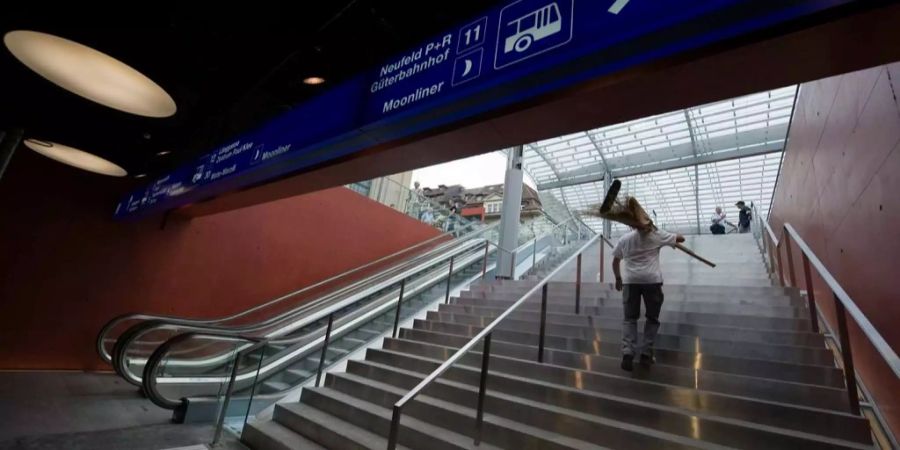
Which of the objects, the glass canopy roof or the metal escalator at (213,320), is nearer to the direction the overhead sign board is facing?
the metal escalator

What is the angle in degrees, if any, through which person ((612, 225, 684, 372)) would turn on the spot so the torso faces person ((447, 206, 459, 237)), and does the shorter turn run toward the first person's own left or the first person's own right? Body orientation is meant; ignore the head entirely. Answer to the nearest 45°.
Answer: approximately 45° to the first person's own left

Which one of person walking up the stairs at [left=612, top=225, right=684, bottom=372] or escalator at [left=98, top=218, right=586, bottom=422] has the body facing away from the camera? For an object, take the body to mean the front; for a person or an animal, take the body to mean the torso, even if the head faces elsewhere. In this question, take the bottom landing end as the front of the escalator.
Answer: the person walking up the stairs

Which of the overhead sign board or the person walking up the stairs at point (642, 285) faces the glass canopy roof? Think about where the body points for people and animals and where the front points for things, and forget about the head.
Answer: the person walking up the stairs

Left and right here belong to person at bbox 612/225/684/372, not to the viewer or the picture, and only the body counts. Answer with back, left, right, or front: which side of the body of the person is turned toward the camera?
back

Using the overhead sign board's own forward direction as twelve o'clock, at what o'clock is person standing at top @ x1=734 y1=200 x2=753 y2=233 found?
The person standing at top is roughly at 6 o'clock from the overhead sign board.

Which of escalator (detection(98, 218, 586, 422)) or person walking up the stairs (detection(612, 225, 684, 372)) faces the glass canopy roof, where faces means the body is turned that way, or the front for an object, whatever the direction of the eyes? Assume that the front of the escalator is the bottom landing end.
the person walking up the stairs

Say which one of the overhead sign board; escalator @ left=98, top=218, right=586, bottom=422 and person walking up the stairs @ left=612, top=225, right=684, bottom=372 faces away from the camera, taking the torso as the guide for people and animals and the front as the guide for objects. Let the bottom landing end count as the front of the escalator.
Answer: the person walking up the stairs

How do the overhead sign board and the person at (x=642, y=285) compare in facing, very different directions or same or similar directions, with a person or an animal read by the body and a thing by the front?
very different directions

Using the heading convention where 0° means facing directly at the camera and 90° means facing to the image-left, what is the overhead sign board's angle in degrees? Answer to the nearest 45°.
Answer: approximately 45°

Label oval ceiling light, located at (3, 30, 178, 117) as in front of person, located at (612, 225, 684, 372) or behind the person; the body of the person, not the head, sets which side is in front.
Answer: behind

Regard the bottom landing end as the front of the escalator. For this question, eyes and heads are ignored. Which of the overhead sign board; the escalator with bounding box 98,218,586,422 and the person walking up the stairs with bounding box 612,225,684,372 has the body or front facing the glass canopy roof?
the person walking up the stairs
